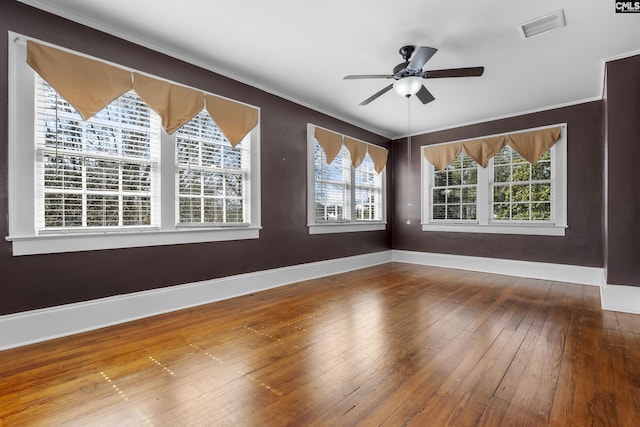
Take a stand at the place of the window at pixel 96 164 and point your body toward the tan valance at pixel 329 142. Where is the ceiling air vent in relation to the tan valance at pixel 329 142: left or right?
right

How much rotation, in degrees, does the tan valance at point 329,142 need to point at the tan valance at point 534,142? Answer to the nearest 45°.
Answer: approximately 45° to its left

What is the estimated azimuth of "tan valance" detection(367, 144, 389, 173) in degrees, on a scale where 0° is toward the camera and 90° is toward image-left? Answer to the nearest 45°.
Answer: approximately 315°

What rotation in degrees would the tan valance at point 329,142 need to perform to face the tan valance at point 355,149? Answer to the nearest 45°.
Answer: approximately 90° to its left

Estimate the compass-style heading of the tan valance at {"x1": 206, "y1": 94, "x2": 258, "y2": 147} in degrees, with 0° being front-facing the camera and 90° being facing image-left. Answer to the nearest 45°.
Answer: approximately 315°

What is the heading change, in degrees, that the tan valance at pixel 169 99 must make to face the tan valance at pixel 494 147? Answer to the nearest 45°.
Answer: approximately 45° to its left

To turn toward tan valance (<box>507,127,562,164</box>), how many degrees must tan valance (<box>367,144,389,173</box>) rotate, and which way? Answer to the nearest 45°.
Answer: approximately 45° to its left

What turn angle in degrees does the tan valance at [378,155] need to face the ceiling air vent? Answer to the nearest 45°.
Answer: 0° — it already faces it

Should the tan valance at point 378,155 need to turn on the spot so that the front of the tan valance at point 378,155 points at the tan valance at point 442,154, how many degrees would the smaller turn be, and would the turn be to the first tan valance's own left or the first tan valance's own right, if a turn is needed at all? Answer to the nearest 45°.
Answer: approximately 45° to the first tan valance's own left

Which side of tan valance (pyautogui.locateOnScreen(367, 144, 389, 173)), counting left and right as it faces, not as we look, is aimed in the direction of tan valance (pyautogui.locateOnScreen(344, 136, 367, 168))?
right

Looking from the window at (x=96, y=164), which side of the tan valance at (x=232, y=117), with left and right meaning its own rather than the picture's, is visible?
right
